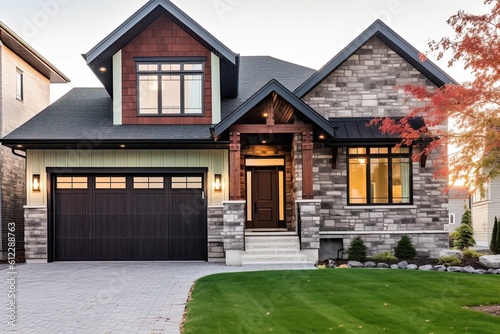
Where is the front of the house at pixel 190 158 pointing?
toward the camera

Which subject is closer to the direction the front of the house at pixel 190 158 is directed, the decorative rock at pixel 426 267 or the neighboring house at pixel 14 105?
the decorative rock
